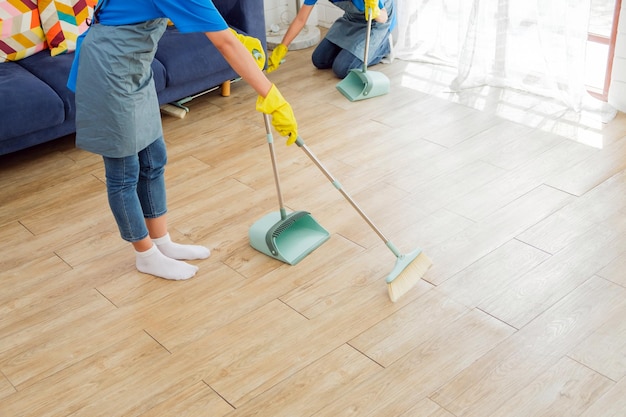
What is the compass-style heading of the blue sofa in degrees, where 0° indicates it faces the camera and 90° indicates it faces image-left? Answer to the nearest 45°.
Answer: approximately 315°

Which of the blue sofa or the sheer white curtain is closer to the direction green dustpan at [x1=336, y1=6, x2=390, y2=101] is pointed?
the blue sofa

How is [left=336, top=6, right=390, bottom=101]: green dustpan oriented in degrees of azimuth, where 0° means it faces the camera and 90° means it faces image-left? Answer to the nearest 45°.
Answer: approximately 45°

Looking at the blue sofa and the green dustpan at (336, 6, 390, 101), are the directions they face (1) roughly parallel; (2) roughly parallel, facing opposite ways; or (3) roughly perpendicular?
roughly perpendicular

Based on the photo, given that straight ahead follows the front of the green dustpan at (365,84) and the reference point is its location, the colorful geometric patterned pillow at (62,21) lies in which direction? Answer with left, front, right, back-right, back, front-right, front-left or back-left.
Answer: front-right
